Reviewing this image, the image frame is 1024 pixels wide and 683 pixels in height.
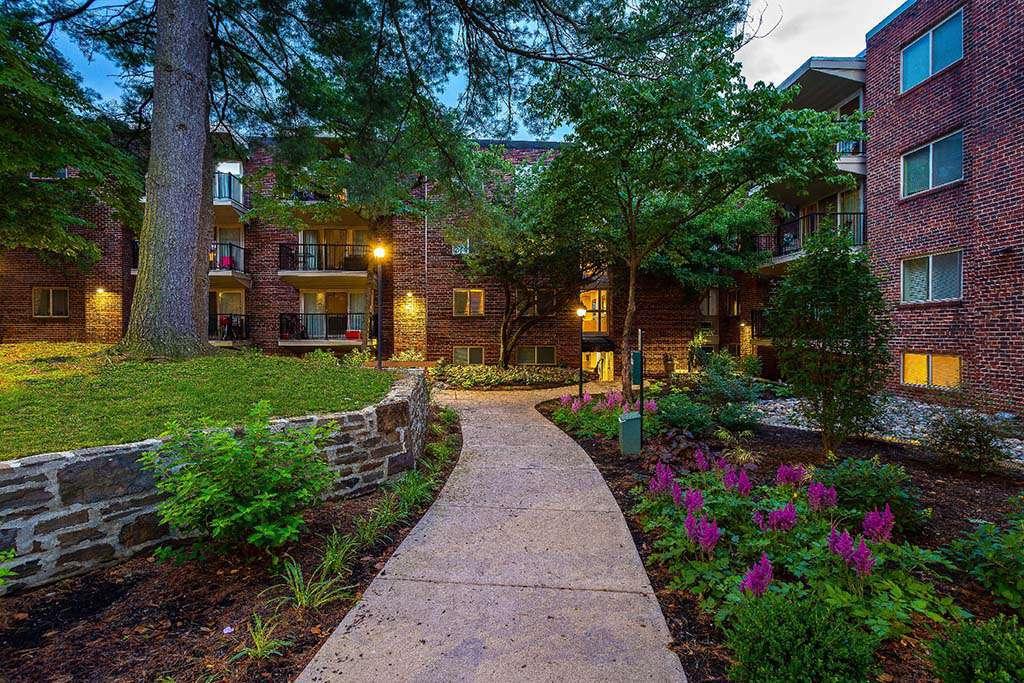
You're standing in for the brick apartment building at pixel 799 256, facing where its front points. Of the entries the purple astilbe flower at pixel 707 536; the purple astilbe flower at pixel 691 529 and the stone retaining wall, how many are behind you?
0

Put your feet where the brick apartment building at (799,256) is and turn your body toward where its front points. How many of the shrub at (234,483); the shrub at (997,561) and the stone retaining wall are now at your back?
0

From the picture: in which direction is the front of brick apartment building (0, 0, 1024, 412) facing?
toward the camera

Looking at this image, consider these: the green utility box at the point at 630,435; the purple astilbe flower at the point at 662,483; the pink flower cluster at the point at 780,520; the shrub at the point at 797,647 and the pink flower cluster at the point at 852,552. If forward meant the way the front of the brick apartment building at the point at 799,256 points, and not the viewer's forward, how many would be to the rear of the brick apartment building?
0

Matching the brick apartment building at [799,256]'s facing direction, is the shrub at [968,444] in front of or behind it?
in front

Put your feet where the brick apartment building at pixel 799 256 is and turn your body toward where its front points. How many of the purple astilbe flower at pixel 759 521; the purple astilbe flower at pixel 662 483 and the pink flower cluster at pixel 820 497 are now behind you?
0

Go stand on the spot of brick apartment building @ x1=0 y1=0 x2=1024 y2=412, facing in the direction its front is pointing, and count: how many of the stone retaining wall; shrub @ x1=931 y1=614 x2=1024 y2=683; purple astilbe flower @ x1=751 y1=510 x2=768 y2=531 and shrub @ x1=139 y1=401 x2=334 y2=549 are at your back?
0

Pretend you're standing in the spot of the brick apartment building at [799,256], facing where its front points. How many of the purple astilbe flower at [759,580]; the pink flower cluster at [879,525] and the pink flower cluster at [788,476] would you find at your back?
0

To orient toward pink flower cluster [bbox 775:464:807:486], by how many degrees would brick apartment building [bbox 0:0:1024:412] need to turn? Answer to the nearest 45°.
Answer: approximately 45° to its right

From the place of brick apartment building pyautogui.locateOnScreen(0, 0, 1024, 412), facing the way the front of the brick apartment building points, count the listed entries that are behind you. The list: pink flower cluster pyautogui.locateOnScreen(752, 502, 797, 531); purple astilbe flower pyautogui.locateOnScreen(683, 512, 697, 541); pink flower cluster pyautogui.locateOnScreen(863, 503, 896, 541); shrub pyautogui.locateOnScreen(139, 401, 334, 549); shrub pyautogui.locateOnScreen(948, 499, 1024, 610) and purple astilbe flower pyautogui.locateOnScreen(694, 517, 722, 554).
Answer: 0

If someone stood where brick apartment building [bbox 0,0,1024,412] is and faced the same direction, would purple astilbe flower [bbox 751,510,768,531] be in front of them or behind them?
in front

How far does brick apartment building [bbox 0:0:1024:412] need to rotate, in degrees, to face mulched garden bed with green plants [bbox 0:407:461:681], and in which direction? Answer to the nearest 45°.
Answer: approximately 45° to its right

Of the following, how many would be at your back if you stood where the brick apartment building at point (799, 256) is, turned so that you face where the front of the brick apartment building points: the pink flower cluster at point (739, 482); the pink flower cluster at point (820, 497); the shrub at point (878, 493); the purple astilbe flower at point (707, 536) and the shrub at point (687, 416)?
0
